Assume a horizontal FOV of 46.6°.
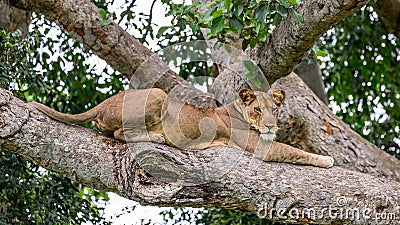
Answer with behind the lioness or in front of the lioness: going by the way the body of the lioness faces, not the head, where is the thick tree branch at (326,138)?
in front

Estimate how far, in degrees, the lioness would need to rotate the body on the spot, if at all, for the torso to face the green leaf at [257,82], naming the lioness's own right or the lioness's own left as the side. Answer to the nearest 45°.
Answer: approximately 45° to the lioness's own left

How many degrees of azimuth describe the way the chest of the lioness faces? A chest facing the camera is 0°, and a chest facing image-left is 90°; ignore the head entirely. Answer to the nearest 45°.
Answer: approximately 270°
